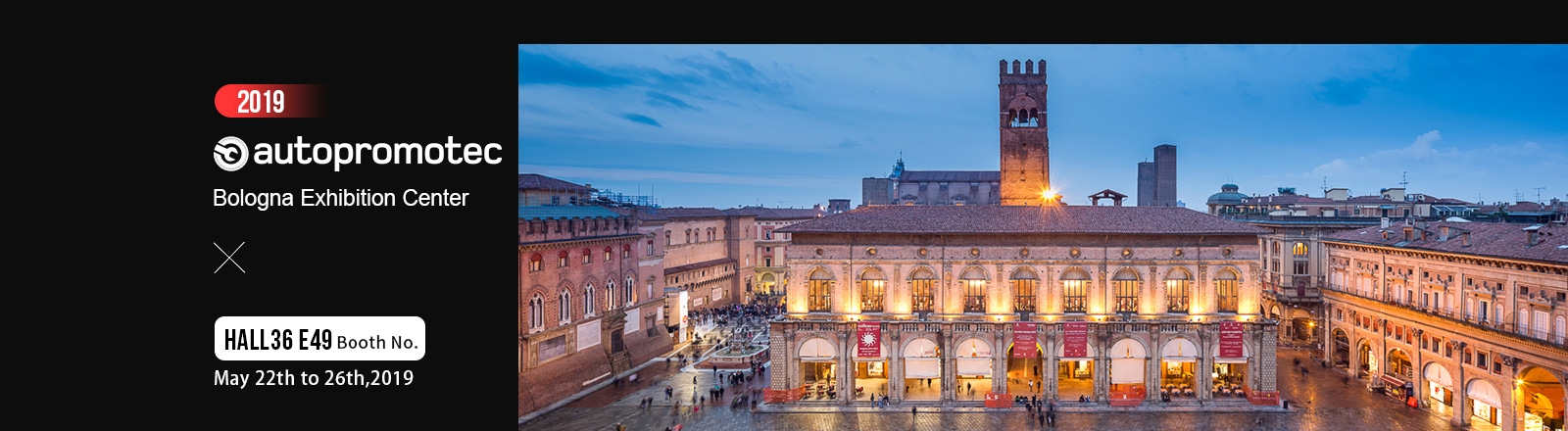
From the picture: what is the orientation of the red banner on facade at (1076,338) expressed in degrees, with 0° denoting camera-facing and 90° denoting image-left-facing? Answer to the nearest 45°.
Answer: approximately 0°
